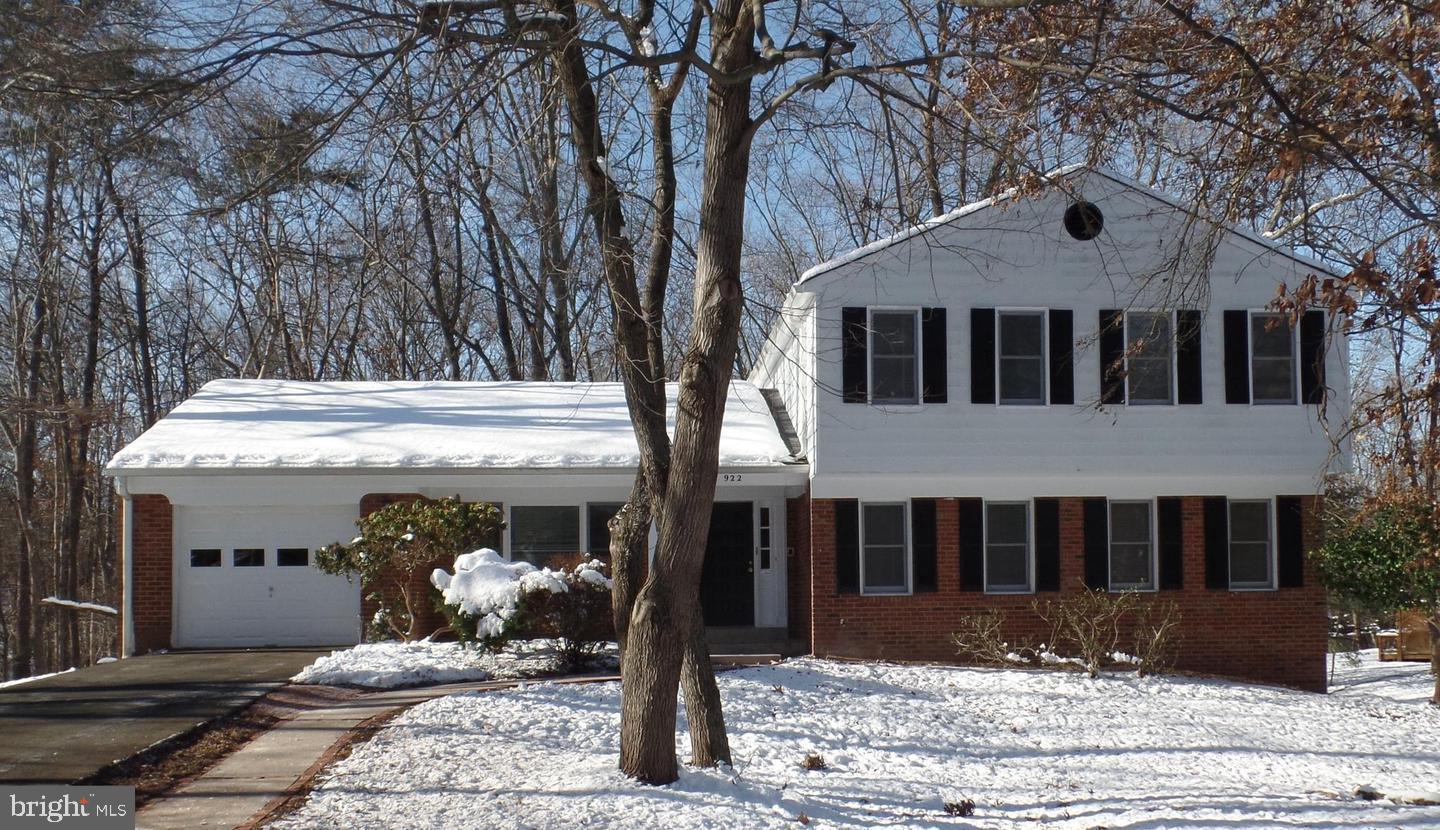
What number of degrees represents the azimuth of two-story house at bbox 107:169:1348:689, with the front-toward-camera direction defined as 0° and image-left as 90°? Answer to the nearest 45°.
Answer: approximately 0°

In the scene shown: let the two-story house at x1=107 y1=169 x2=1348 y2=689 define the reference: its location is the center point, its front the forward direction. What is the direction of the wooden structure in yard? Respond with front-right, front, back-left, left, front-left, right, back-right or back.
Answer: back-left
